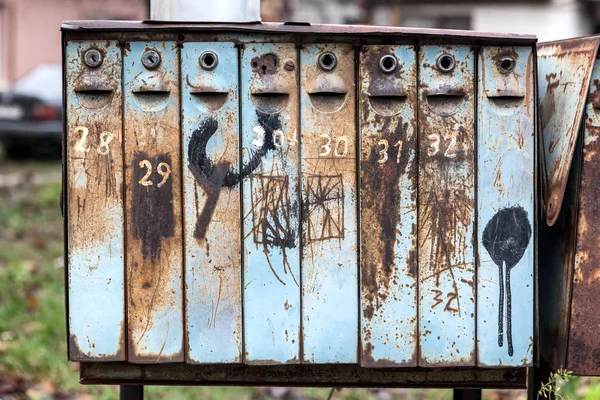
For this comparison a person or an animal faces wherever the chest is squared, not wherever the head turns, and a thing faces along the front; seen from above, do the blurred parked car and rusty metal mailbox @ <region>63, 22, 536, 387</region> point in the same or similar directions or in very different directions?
very different directions

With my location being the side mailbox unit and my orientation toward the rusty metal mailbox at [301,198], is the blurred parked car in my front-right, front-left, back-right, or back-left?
front-right

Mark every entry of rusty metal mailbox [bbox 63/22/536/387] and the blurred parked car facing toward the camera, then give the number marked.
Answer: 1

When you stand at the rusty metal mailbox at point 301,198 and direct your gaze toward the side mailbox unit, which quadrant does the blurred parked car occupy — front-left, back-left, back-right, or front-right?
back-left

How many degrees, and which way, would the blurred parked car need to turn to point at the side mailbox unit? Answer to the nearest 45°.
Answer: approximately 135° to its right

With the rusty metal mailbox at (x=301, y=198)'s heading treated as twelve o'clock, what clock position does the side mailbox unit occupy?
The side mailbox unit is roughly at 9 o'clock from the rusty metal mailbox.

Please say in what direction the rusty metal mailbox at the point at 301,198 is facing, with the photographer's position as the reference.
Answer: facing the viewer

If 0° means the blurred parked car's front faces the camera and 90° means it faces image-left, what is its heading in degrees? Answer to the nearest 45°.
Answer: approximately 225°
